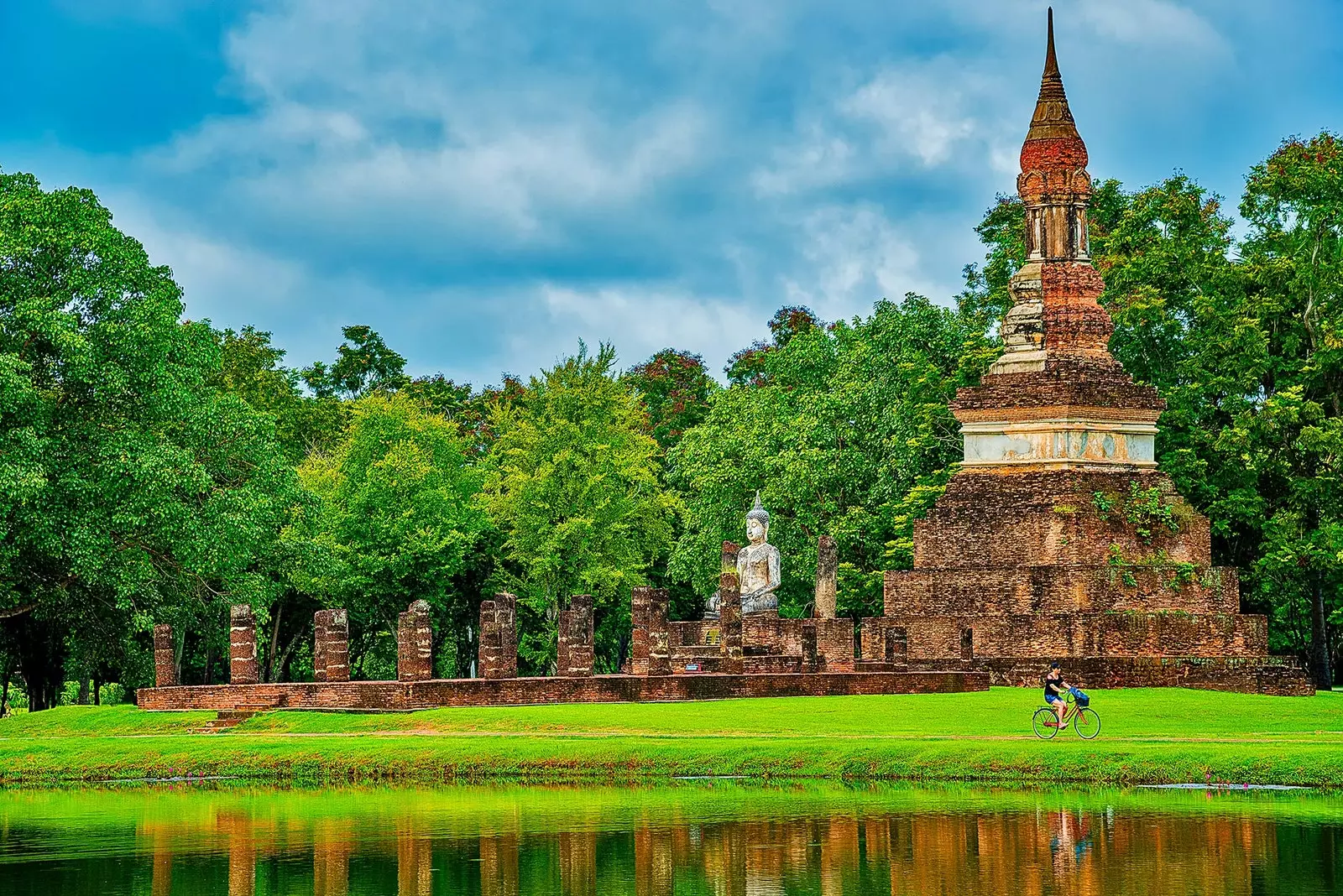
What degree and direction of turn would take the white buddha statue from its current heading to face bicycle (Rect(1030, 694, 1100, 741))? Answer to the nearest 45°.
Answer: approximately 45° to its left

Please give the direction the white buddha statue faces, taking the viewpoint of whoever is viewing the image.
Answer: facing the viewer and to the left of the viewer

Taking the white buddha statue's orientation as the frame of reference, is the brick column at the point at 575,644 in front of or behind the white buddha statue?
in front

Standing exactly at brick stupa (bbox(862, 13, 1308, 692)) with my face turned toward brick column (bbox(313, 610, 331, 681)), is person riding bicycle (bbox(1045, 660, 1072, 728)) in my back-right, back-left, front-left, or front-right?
front-left

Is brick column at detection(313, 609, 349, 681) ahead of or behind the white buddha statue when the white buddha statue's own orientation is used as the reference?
ahead

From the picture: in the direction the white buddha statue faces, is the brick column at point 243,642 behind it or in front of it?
in front
